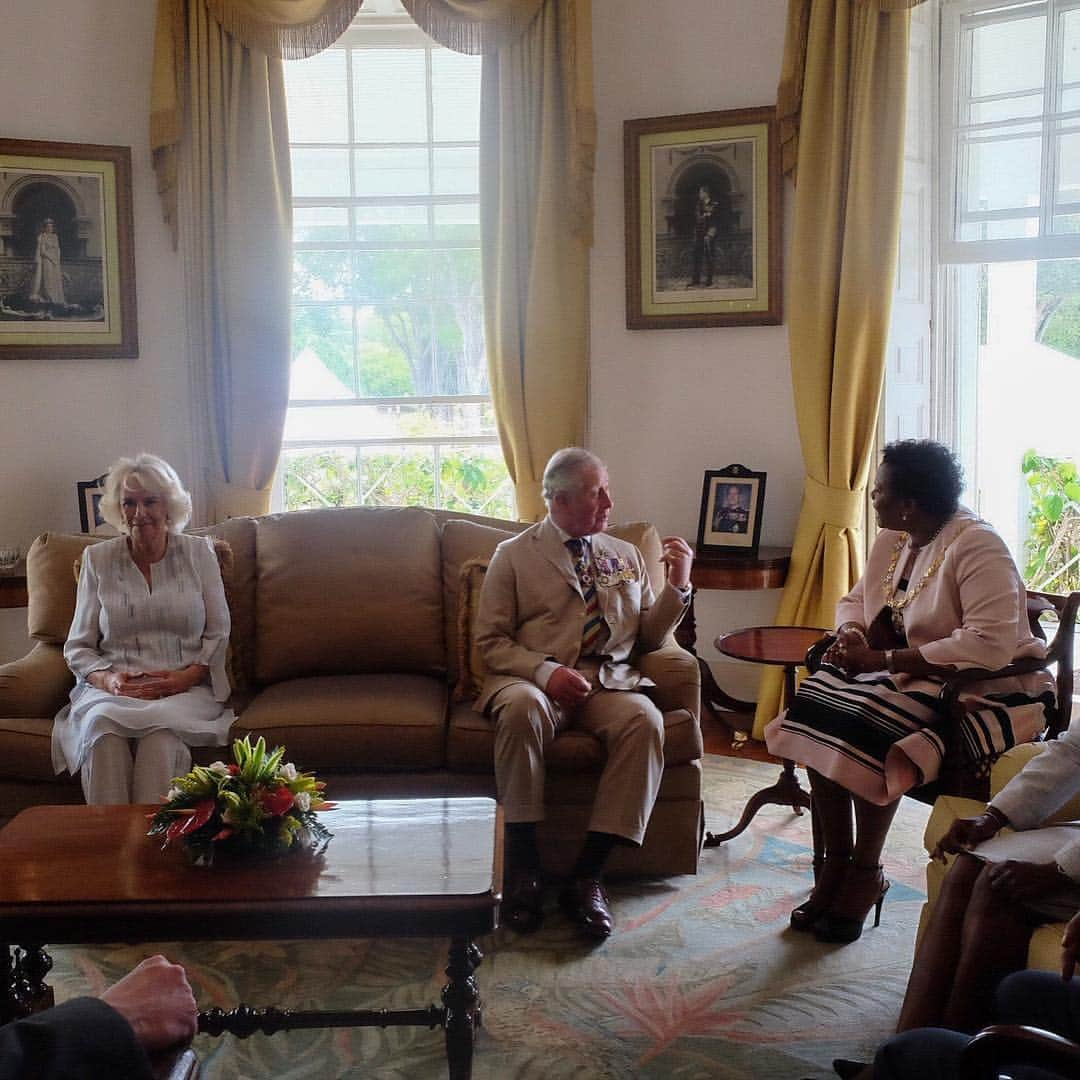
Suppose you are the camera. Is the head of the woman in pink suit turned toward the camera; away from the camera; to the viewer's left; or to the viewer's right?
to the viewer's left

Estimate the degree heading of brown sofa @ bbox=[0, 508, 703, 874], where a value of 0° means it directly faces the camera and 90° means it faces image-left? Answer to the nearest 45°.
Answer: approximately 0°

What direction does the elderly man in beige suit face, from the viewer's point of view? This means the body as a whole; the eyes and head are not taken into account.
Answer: toward the camera

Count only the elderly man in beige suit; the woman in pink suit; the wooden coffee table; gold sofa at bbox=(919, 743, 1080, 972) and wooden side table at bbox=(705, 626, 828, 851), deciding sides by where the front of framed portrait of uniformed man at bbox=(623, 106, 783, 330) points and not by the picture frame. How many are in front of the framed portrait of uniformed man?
5

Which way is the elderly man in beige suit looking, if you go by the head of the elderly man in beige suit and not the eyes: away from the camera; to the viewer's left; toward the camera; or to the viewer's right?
to the viewer's right

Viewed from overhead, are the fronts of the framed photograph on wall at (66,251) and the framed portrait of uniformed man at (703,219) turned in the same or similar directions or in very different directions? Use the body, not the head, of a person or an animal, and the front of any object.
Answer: same or similar directions

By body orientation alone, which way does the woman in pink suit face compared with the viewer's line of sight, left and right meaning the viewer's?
facing the viewer and to the left of the viewer

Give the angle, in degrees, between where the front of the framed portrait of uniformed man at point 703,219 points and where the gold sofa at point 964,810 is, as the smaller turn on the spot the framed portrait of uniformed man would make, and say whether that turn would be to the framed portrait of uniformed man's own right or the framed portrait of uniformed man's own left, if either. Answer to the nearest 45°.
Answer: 0° — it already faces it

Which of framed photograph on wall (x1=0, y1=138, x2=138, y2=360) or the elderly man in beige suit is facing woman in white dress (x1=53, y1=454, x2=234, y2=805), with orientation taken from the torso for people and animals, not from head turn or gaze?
the framed photograph on wall

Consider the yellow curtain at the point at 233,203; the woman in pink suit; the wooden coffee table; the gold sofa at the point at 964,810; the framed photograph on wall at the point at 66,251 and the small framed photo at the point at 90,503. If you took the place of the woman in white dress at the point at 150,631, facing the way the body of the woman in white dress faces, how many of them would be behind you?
3

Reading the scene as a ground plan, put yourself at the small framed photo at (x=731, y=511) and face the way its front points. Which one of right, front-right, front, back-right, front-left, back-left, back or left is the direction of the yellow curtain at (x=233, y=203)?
right

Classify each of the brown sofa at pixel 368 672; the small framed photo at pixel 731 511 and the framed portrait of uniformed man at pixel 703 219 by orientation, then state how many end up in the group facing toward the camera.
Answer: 3

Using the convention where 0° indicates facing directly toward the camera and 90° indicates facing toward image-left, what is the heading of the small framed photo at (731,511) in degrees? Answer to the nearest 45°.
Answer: approximately 0°

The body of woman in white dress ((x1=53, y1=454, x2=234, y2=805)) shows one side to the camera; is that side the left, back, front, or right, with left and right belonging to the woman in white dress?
front

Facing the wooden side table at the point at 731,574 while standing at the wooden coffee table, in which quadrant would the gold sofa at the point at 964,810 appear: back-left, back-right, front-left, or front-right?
front-right
